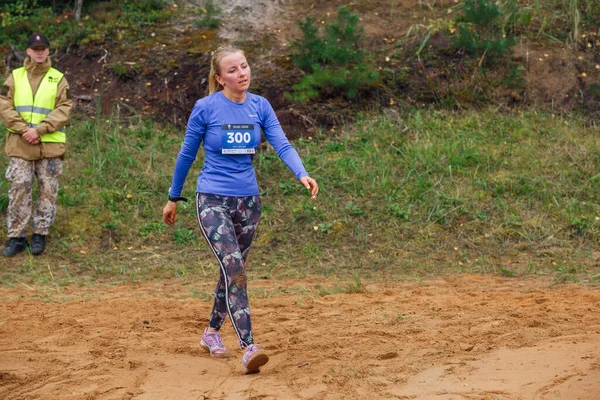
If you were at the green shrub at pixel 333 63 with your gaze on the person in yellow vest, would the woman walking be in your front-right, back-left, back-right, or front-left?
front-left

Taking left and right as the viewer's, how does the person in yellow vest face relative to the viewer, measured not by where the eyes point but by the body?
facing the viewer

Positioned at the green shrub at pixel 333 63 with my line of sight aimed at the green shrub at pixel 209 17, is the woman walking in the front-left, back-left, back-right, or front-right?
back-left

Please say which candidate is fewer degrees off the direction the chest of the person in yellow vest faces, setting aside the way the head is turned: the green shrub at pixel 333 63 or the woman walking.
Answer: the woman walking

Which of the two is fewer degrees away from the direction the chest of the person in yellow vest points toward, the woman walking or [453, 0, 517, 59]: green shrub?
the woman walking

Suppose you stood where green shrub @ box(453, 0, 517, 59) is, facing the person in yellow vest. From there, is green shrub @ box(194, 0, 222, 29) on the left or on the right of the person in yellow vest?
right

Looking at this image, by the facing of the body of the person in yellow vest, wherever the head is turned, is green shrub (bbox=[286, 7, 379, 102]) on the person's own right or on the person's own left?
on the person's own left

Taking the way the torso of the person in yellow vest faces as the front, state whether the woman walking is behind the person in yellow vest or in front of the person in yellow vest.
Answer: in front

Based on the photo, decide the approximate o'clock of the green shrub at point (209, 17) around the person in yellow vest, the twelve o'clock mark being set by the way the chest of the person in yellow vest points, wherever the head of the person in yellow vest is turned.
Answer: The green shrub is roughly at 7 o'clock from the person in yellow vest.
